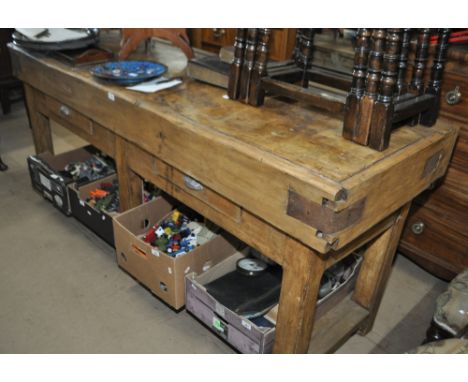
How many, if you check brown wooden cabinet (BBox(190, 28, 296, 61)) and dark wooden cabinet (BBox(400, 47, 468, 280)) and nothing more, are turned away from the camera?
0

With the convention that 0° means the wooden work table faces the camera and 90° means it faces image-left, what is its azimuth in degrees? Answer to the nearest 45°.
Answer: approximately 45°

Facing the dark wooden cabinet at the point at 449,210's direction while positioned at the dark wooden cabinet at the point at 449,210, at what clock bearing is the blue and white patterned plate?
The blue and white patterned plate is roughly at 1 o'clock from the dark wooden cabinet.

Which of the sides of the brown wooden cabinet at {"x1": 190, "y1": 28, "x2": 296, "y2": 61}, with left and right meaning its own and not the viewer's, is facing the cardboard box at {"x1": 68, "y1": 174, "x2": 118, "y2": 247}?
front

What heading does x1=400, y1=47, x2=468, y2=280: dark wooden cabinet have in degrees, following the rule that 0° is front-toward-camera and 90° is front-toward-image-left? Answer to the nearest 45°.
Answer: approximately 45°

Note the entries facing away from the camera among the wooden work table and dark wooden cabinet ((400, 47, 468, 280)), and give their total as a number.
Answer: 0

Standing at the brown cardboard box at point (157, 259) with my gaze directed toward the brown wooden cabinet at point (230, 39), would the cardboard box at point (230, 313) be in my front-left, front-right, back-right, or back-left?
back-right

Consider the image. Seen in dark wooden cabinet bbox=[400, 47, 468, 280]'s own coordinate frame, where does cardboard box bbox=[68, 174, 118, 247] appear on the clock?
The cardboard box is roughly at 1 o'clock from the dark wooden cabinet.

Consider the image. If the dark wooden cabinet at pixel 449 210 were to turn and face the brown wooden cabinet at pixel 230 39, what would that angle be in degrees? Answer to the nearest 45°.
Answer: approximately 90° to its right

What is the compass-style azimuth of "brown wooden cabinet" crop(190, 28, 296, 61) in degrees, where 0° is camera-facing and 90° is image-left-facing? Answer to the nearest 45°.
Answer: approximately 45°
